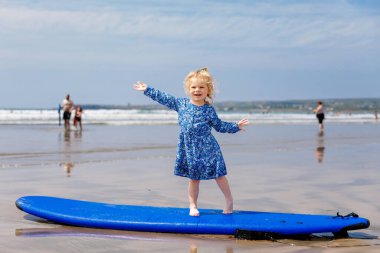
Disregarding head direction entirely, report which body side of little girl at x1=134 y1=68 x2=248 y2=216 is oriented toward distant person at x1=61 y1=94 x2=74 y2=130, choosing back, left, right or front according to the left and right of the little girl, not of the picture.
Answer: back

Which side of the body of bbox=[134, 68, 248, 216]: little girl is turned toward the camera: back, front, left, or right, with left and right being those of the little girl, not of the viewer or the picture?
front

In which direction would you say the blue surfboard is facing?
to the viewer's left

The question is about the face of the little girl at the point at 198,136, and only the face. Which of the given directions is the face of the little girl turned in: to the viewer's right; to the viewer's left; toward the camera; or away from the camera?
toward the camera

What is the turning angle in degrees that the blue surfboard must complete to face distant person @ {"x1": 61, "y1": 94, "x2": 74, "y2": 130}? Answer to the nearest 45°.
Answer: approximately 90° to its right
